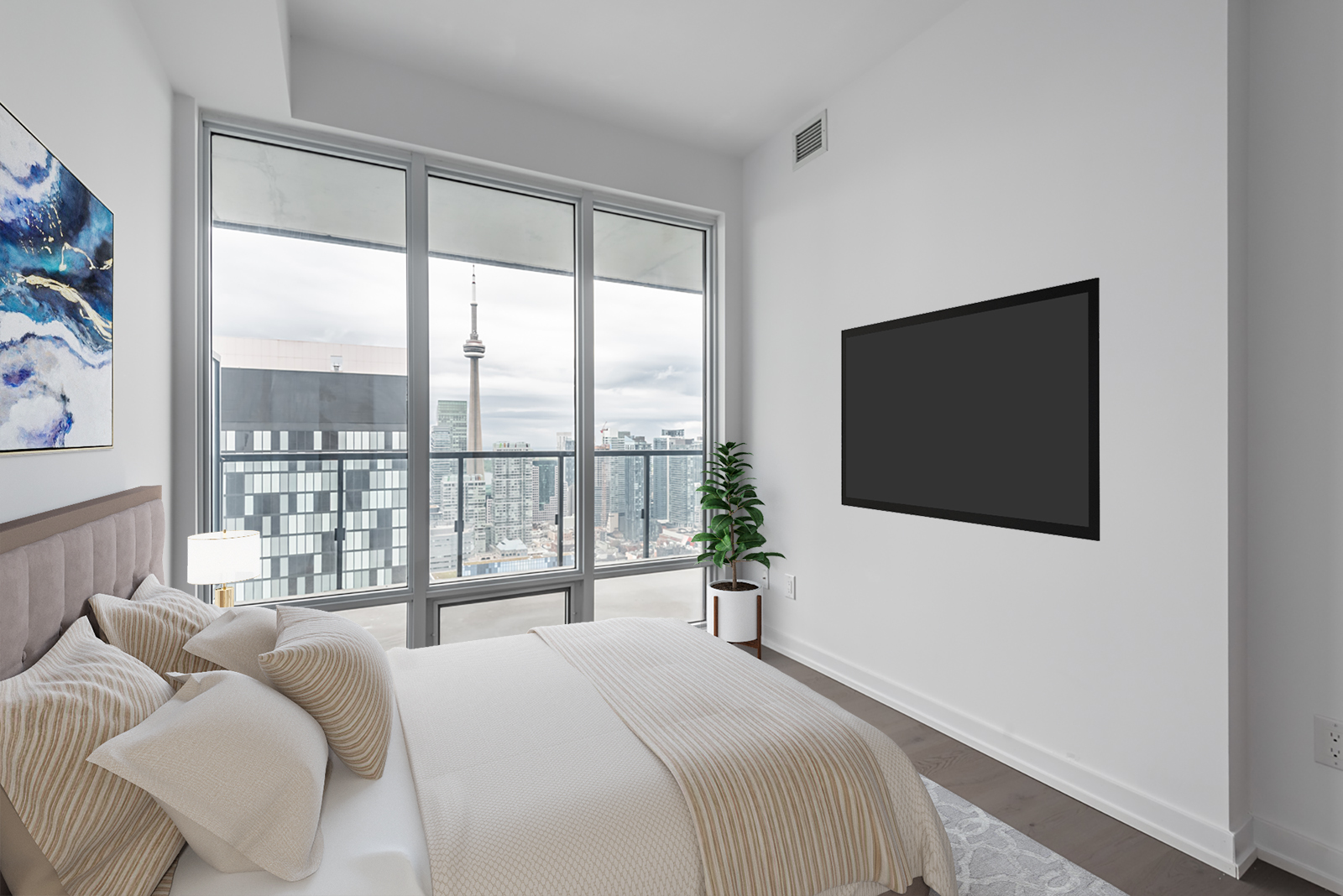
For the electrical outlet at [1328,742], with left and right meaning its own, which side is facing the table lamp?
front

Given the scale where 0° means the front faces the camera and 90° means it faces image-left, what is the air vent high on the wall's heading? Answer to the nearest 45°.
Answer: approximately 45°

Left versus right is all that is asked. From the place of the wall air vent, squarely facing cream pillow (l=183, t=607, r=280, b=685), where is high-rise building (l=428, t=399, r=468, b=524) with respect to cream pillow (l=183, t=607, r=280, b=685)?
right

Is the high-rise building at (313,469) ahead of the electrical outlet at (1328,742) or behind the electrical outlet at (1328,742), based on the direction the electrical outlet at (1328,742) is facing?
ahead

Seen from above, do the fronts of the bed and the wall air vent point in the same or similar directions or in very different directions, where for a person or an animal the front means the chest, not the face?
very different directions

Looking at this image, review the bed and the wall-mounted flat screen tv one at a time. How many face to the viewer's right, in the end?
1

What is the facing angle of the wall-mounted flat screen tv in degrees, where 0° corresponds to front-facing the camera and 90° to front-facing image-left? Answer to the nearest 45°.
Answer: approximately 45°

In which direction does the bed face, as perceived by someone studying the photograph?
facing to the right of the viewer

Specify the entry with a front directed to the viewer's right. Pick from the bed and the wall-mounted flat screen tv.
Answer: the bed

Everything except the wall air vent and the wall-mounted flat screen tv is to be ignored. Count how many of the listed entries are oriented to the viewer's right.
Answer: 0

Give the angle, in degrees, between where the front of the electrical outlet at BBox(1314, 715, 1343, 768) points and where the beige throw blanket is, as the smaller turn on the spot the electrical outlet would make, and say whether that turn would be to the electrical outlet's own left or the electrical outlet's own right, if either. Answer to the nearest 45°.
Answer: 0° — it already faces it

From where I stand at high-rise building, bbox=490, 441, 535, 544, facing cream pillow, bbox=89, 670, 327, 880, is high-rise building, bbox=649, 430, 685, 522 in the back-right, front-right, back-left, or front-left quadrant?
back-left

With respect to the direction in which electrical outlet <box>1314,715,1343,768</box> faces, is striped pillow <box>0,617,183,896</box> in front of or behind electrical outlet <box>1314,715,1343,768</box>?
in front

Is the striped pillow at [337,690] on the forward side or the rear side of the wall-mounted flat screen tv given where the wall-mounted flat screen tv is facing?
on the forward side

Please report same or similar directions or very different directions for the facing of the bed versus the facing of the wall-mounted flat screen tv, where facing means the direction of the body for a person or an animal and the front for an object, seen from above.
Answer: very different directions
